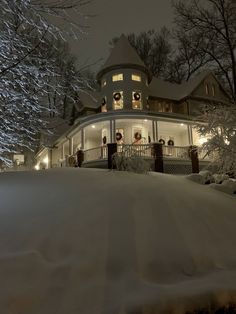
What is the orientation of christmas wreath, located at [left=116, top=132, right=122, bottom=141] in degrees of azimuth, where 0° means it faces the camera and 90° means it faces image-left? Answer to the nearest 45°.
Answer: approximately 0°

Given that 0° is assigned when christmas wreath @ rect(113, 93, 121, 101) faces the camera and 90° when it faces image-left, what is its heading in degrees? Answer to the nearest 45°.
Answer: approximately 0°

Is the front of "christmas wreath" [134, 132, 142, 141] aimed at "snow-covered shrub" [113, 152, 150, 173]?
yes
